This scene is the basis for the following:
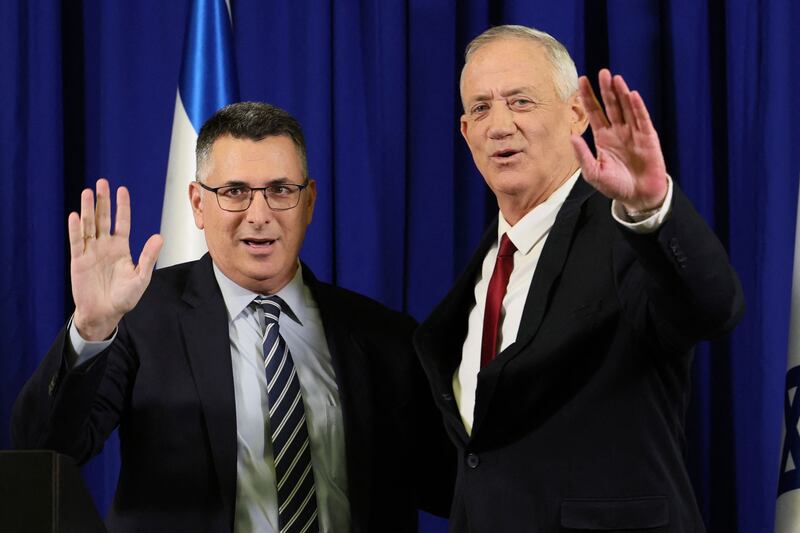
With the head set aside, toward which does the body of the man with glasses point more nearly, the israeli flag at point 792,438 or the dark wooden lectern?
the dark wooden lectern

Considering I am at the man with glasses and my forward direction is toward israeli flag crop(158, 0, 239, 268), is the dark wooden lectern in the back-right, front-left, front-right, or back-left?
back-left

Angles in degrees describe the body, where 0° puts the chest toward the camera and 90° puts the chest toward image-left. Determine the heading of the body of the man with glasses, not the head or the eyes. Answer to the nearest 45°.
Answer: approximately 0°

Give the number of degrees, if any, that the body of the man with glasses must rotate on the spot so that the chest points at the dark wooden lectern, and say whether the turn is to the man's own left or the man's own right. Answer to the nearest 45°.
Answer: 0° — they already face it

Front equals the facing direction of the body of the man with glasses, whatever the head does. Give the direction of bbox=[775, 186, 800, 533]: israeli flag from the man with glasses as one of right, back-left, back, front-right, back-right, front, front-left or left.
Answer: left
